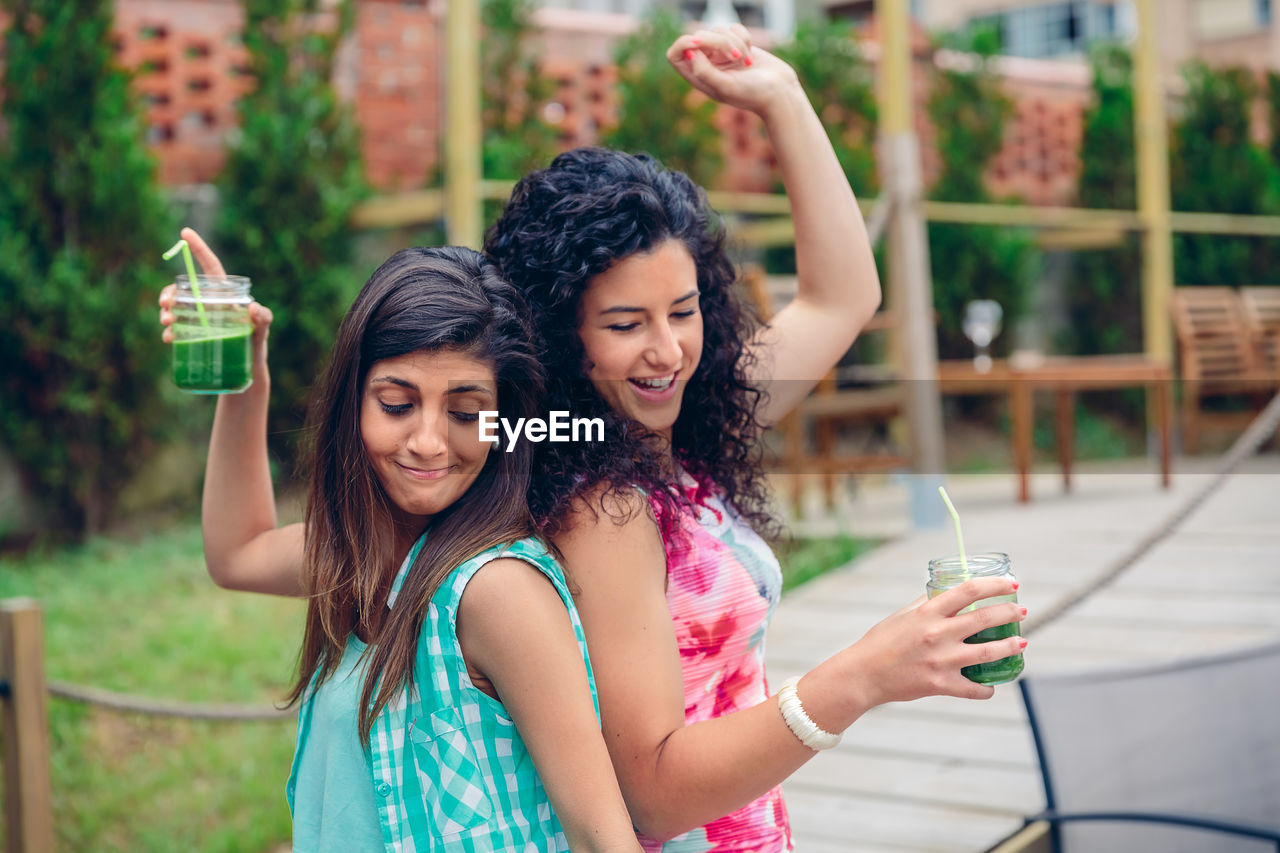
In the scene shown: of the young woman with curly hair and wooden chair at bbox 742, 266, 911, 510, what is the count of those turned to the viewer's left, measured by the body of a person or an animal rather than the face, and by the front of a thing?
0

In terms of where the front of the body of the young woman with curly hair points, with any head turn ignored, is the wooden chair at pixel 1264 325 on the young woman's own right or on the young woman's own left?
on the young woman's own left

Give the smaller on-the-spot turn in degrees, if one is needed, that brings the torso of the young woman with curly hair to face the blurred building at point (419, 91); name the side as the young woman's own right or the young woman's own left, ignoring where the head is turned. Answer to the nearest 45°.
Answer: approximately 135° to the young woman's own left

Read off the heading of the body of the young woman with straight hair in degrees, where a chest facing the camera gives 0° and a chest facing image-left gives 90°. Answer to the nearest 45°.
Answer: approximately 45°

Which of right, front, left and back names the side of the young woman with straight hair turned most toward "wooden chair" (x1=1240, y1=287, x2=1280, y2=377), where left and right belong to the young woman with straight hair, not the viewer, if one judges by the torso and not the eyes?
back

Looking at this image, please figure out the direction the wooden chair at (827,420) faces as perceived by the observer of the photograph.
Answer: facing the viewer and to the right of the viewer

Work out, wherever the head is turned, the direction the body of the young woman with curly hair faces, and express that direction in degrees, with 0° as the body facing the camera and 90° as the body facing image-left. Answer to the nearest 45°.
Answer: approximately 315°

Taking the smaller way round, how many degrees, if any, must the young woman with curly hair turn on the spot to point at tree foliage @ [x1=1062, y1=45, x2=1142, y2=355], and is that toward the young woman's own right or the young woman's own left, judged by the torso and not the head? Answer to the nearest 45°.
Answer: approximately 135° to the young woman's own left

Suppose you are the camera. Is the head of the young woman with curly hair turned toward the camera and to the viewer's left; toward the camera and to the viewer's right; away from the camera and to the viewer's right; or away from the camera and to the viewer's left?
toward the camera and to the viewer's right

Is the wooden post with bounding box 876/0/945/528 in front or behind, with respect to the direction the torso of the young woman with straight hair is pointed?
behind
